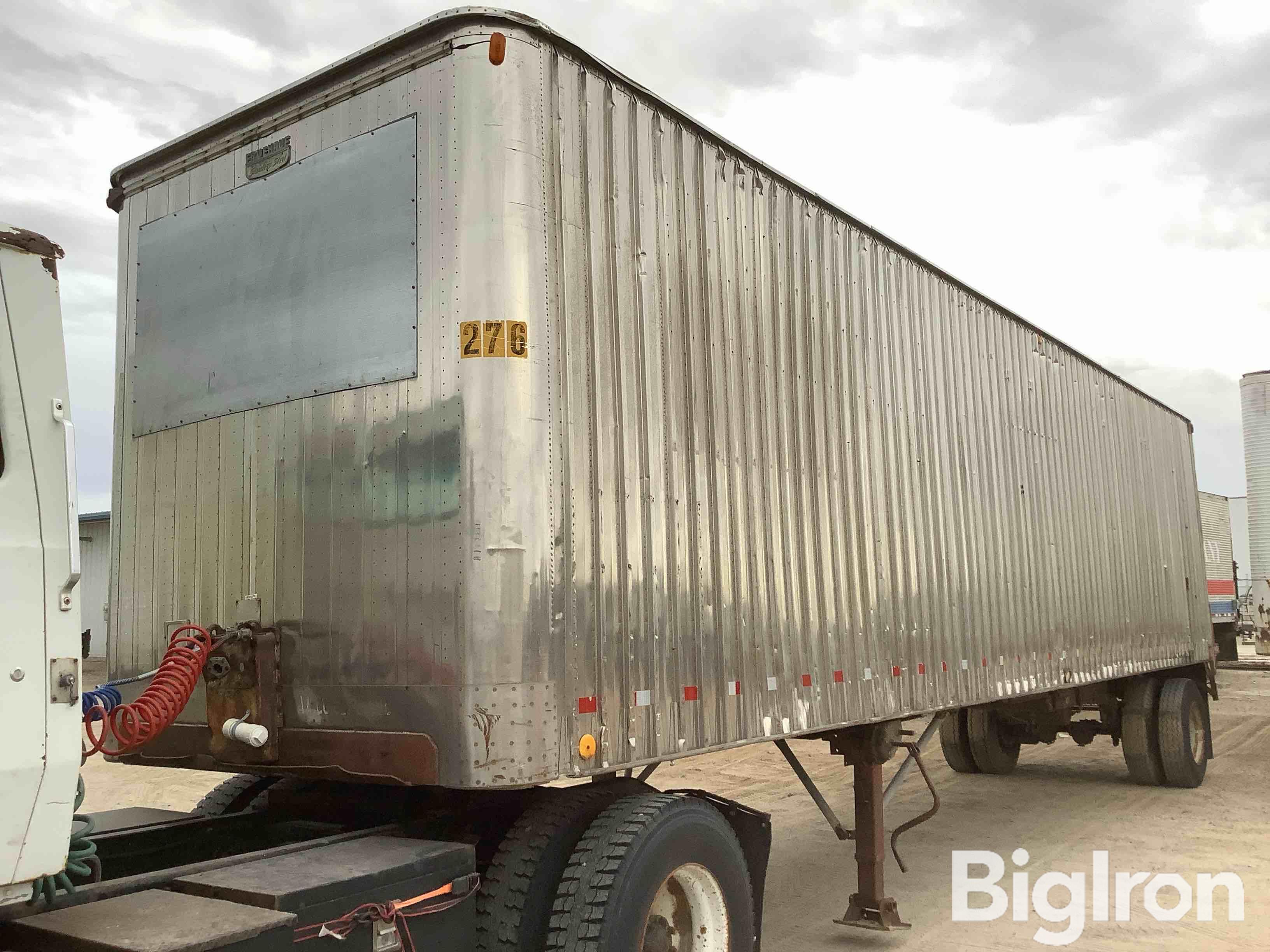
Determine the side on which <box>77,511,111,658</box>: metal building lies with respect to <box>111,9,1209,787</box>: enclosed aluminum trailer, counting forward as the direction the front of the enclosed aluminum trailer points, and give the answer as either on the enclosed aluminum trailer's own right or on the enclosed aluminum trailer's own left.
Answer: on the enclosed aluminum trailer's own right

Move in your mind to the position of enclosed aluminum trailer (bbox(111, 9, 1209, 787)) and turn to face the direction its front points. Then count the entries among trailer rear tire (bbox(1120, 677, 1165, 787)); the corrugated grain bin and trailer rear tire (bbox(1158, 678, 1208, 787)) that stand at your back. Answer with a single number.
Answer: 3

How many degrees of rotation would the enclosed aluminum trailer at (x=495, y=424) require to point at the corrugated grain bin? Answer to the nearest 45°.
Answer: approximately 180°

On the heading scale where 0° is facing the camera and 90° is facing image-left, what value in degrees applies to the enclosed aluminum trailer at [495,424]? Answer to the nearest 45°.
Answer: approximately 45°

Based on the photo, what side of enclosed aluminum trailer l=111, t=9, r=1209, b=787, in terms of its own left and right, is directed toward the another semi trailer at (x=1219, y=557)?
back
